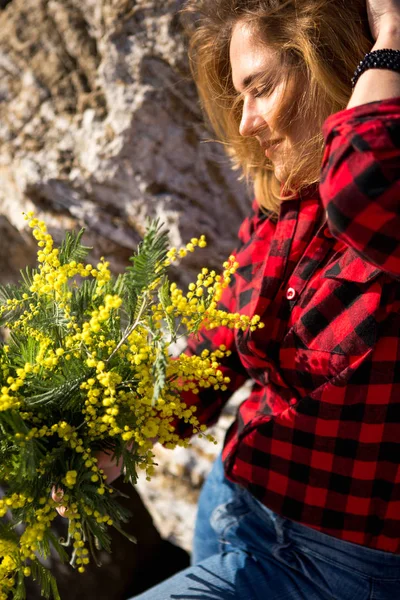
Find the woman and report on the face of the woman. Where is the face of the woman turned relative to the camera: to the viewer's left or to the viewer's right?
to the viewer's left

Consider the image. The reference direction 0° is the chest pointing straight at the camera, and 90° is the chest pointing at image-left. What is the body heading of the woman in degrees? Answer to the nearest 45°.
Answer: approximately 45°
